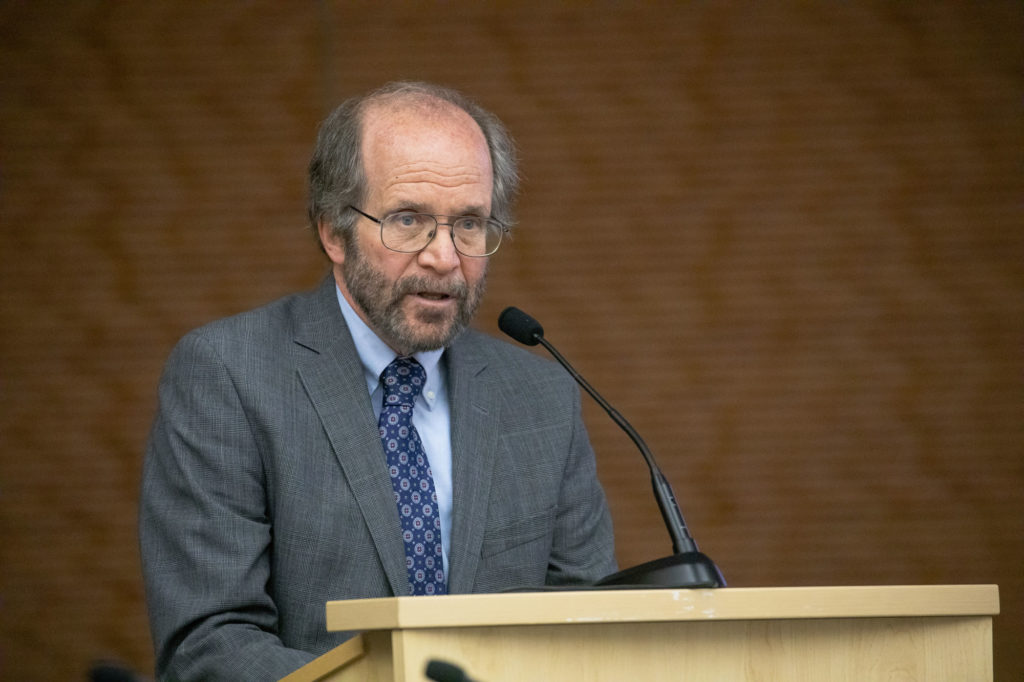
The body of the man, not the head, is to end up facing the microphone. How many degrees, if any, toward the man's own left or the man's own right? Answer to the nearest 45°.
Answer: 0° — they already face it

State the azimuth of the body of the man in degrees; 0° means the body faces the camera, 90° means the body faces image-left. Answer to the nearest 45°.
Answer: approximately 315°

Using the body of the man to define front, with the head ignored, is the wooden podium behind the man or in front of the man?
in front

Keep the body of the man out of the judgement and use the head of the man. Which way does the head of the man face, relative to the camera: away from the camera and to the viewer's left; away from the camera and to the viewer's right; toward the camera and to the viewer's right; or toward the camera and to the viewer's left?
toward the camera and to the viewer's right
